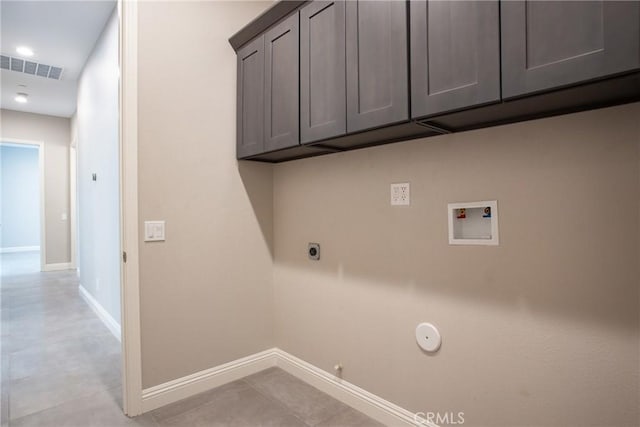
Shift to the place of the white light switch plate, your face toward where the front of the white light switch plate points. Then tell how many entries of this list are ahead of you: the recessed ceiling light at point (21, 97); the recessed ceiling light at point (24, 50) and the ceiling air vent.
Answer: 0

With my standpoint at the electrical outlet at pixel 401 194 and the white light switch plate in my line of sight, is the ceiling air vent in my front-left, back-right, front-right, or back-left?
front-right

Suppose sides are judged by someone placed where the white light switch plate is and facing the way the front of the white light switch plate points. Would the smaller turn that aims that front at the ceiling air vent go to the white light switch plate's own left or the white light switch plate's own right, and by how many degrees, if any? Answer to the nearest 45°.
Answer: approximately 135° to the white light switch plate's own right

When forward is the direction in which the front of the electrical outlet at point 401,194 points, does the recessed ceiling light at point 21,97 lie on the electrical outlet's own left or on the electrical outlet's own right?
on the electrical outlet's own right

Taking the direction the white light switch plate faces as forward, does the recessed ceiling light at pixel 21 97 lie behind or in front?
behind

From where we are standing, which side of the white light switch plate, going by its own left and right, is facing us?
front

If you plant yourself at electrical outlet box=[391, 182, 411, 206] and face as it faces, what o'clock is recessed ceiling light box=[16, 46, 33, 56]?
The recessed ceiling light is roughly at 2 o'clock from the electrical outlet.

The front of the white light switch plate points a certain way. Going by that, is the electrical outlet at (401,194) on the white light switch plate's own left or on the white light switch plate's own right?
on the white light switch plate's own left

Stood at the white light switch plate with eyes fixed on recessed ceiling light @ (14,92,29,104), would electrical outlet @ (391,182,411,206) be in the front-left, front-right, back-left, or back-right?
back-right

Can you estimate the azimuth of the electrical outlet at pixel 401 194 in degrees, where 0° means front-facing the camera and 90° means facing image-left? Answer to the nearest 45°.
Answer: approximately 45°

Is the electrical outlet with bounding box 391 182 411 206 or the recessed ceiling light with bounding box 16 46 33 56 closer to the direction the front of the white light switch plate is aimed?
the electrical outlet

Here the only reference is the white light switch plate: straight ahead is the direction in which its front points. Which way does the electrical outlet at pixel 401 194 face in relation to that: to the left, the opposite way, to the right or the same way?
to the right

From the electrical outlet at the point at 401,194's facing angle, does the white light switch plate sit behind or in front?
in front
